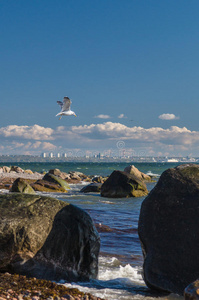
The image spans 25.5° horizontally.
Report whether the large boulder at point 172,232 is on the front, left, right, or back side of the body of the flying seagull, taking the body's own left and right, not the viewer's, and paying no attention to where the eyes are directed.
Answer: right

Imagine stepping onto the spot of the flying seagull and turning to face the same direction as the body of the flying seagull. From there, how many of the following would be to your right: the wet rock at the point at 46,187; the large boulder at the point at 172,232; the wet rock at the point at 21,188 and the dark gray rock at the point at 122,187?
1

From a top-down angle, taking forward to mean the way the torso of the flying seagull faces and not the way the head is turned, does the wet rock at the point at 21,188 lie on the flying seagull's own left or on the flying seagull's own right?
on the flying seagull's own left

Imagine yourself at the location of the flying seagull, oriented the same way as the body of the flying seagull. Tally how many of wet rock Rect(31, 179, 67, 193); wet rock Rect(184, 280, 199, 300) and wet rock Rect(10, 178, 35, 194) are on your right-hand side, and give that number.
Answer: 1

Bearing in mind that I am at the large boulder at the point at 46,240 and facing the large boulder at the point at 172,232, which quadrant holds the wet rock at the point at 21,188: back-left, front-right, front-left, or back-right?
back-left

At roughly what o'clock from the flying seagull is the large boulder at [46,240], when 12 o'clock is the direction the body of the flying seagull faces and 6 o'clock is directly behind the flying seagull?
The large boulder is roughly at 3 o'clock from the flying seagull.

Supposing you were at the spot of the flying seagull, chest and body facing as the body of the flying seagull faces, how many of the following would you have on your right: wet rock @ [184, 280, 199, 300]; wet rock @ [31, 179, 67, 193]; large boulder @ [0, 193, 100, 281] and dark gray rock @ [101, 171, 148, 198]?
2

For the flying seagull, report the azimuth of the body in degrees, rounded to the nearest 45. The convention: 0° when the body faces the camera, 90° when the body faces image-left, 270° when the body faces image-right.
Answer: approximately 270°

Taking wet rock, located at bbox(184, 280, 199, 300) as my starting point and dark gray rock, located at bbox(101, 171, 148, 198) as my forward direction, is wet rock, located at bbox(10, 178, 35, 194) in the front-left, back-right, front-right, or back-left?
front-left

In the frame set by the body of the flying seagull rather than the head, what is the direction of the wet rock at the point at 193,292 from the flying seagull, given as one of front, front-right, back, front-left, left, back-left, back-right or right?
right

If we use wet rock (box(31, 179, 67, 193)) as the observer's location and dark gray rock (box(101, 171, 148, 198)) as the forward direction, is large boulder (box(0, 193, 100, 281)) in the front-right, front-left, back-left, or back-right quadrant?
front-right

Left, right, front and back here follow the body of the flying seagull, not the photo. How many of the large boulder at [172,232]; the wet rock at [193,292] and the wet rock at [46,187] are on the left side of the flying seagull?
1

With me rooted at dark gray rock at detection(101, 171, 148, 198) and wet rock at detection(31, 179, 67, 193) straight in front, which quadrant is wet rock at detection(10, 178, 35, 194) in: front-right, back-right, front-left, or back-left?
front-left

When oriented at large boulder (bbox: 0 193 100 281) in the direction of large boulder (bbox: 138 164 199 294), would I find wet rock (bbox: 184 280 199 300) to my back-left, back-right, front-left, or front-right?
front-right

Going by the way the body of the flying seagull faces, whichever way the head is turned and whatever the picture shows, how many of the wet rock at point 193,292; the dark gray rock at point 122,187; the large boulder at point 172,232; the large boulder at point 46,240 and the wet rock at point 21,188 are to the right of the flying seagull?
3

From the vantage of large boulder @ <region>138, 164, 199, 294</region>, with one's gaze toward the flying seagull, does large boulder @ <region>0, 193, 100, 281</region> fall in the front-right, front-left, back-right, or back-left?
front-left
